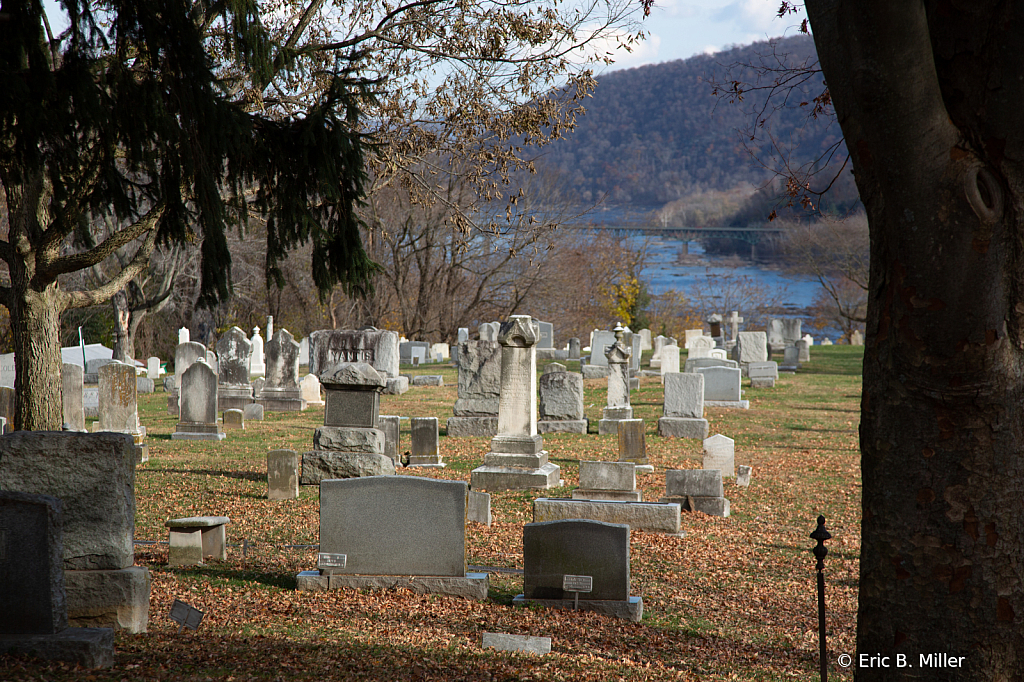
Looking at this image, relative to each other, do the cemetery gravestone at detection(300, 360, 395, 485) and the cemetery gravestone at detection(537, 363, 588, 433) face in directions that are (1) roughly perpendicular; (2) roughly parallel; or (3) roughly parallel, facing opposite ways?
roughly parallel

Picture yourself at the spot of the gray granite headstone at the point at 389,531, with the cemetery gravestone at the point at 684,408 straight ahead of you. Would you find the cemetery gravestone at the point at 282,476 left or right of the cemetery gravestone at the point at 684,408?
left

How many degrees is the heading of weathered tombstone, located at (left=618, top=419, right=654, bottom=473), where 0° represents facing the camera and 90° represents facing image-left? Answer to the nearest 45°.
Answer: approximately 0°

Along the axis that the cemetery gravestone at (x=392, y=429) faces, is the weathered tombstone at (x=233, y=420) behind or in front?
behind

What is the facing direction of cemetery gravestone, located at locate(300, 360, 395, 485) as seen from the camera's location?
facing the viewer

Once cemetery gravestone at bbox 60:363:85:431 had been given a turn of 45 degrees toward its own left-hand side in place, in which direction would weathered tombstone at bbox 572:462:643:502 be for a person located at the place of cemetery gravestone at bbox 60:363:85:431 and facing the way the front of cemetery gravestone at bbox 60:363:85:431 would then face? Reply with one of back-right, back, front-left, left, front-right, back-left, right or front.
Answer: front

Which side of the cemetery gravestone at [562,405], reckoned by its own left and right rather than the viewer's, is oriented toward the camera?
front

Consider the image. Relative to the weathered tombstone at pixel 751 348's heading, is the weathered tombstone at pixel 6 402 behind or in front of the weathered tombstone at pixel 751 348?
in front

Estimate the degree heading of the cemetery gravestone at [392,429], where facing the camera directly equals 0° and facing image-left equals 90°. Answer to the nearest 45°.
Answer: approximately 0°

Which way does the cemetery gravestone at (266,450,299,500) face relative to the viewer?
toward the camera

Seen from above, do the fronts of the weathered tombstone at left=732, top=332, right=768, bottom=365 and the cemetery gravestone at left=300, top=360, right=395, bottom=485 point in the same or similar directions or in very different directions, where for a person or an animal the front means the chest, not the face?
same or similar directions

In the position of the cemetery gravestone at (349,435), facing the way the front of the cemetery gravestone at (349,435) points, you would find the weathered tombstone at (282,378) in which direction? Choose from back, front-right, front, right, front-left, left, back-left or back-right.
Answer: back

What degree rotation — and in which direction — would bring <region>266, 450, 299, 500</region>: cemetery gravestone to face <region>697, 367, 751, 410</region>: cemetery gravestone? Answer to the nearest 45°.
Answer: approximately 135° to its left
